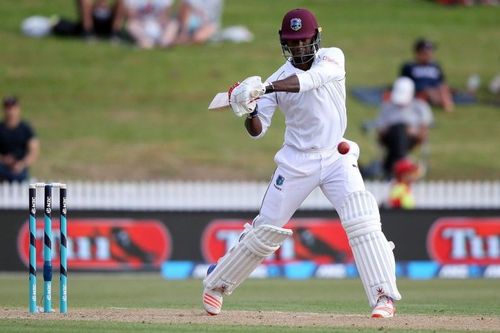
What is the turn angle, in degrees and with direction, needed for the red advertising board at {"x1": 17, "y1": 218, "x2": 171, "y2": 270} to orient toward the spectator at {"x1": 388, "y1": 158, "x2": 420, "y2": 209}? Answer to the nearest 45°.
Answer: approximately 90° to its left

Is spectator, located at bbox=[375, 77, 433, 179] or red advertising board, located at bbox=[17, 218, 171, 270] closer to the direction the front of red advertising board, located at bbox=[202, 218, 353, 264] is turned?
the red advertising board

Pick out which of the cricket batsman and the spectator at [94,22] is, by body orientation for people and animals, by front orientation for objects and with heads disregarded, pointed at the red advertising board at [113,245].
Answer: the spectator

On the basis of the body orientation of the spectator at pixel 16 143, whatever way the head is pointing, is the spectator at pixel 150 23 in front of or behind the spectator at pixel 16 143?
behind

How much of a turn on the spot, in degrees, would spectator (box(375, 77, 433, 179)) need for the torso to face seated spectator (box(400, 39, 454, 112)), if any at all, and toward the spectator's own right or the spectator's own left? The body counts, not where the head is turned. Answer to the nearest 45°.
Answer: approximately 180°

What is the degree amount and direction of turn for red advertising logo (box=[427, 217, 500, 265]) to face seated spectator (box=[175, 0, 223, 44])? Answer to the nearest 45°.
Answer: approximately 135° to its right

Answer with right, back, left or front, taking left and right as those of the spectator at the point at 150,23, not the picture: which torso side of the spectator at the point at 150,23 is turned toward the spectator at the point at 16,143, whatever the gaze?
front

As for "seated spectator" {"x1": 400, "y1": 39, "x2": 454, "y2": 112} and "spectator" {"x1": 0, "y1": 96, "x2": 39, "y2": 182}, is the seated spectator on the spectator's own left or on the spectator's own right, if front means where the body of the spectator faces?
on the spectator's own left

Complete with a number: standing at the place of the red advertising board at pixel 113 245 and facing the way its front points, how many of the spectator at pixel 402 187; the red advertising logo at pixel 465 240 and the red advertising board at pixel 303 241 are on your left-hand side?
3
